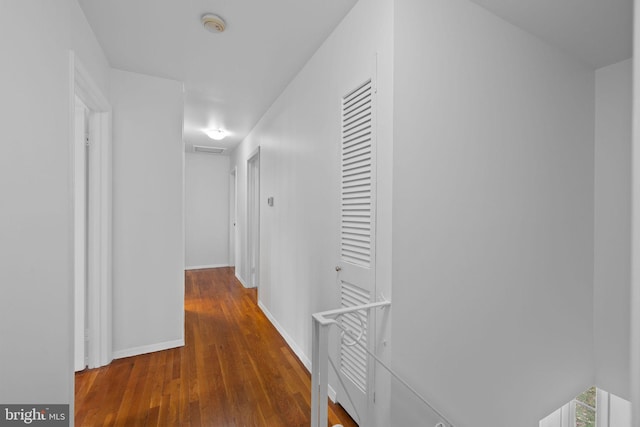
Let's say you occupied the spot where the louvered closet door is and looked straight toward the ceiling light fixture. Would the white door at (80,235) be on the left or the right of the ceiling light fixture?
left

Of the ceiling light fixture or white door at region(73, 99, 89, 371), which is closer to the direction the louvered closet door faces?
the white door

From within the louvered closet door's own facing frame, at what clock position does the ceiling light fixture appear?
The ceiling light fixture is roughly at 3 o'clock from the louvered closet door.

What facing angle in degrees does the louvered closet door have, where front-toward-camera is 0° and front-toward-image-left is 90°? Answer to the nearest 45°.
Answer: approximately 45°

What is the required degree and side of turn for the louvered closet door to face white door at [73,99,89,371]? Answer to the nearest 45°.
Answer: approximately 45° to its right
